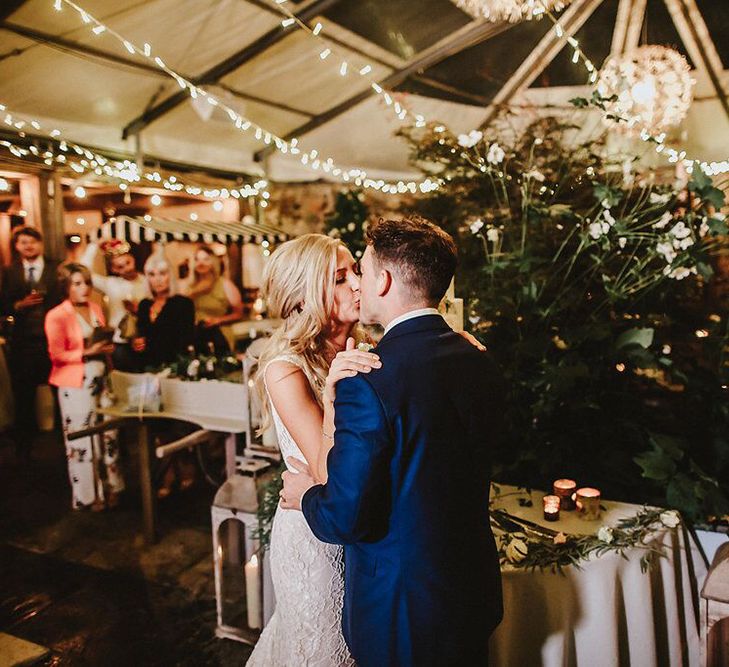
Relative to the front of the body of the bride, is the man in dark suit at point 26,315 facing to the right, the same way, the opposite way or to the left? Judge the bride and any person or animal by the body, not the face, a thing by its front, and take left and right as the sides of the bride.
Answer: to the right

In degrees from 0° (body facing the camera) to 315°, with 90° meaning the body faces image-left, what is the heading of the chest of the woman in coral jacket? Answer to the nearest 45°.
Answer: approximately 315°

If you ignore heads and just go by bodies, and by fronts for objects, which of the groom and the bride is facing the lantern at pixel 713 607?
the bride

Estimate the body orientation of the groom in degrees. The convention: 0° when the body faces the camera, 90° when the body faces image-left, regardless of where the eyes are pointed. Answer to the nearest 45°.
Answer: approximately 135°

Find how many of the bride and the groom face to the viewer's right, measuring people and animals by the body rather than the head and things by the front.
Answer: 1

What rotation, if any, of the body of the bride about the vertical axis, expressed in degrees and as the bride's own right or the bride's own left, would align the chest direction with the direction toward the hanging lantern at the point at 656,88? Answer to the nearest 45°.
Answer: approximately 45° to the bride's own left

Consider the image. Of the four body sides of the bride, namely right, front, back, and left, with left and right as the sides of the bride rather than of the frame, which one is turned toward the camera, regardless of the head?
right

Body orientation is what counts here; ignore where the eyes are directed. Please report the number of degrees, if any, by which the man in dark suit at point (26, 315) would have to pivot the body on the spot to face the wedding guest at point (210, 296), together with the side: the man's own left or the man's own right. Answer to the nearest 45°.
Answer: approximately 90° to the man's own left

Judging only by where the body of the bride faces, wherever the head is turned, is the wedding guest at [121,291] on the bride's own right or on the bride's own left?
on the bride's own left

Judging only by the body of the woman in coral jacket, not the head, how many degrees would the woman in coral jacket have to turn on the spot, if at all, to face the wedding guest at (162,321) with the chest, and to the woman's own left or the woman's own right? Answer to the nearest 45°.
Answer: approximately 90° to the woman's own left

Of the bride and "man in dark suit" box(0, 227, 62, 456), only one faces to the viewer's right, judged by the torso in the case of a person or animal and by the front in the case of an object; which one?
the bride

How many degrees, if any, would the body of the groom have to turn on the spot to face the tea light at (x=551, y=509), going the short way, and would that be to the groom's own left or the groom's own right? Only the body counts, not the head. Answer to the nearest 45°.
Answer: approximately 90° to the groom's own right
